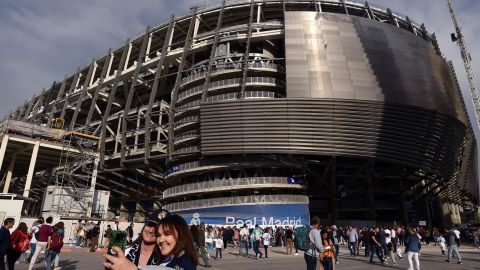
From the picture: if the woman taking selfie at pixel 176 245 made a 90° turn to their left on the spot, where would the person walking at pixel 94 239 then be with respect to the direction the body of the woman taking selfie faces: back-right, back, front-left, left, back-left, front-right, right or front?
back-left

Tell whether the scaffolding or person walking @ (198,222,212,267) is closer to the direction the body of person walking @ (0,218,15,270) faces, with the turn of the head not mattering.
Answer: the person walking

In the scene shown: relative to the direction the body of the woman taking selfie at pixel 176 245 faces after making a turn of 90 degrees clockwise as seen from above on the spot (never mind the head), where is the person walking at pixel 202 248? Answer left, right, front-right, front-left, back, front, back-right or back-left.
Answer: front-right

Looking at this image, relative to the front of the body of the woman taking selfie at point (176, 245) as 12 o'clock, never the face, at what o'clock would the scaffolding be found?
The scaffolding is roughly at 4 o'clock from the woman taking selfie.

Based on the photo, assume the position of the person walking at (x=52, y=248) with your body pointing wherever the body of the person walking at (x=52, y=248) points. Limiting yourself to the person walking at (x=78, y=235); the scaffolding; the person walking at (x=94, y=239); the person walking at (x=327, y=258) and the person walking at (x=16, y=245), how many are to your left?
3

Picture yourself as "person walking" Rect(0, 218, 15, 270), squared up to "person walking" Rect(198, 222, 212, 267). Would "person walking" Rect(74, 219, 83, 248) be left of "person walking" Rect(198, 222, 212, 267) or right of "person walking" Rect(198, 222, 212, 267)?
left

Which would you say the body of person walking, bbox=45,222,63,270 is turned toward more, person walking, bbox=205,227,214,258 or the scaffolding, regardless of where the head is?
the scaffolding

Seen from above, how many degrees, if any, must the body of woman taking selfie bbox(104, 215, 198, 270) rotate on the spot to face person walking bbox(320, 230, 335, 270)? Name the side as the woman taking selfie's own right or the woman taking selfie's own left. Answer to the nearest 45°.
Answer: approximately 180°
